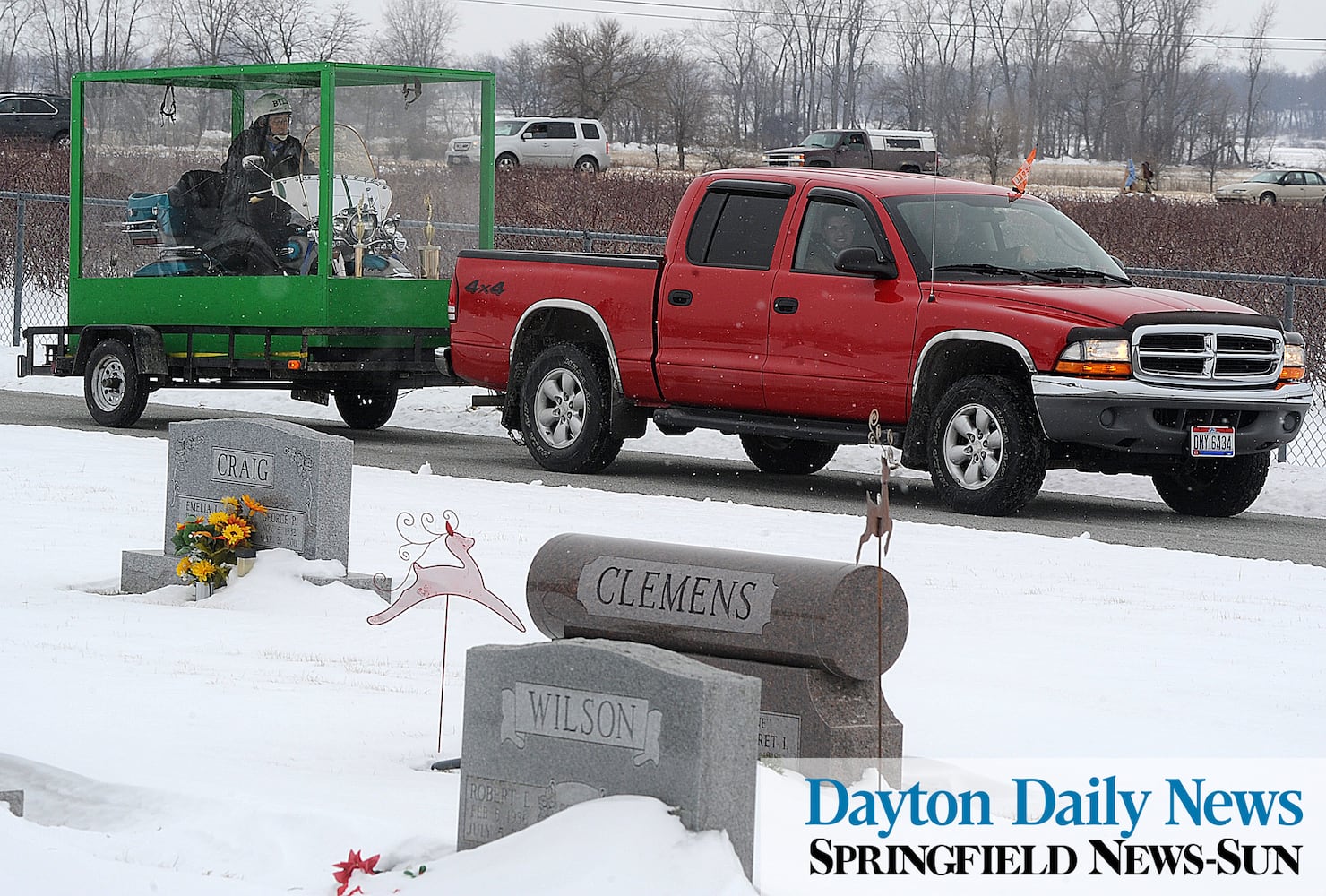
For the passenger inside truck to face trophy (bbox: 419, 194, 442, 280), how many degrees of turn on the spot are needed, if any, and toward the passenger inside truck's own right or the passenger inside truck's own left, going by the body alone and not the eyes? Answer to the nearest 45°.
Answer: approximately 180°

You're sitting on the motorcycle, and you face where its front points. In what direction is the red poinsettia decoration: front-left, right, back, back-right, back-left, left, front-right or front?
front-right

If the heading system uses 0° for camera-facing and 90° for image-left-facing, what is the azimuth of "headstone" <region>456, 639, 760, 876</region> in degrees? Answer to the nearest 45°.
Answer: approximately 45°

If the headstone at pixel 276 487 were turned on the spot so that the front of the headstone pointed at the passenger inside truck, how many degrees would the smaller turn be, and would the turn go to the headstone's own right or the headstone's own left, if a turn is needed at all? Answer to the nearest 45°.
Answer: approximately 180°

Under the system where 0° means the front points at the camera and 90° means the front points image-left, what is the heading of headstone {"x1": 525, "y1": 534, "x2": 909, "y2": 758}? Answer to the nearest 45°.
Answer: approximately 45°

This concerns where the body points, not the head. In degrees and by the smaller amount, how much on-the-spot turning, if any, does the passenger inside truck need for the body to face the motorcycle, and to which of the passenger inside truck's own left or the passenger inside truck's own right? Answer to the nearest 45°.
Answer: approximately 180°

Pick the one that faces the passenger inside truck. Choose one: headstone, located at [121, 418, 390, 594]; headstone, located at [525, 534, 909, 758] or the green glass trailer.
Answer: the green glass trailer

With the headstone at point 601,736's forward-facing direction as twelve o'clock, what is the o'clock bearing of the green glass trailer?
The green glass trailer is roughly at 4 o'clock from the headstone.

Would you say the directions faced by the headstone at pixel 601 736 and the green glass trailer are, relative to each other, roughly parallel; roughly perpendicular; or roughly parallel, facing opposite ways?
roughly perpendicular

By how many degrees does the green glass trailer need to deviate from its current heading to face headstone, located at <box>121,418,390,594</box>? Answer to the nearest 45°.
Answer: approximately 45° to its right

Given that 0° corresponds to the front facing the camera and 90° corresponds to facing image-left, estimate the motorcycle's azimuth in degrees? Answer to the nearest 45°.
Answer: approximately 315°

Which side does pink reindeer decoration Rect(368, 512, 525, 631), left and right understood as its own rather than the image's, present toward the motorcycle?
left

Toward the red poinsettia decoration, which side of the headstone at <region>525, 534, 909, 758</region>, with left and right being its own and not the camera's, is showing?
front

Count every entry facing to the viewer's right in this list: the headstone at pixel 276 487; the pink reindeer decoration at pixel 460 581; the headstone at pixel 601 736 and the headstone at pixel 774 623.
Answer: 1

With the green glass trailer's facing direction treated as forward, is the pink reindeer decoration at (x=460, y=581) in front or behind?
in front

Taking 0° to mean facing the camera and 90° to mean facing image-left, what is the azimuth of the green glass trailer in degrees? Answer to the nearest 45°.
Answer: approximately 315°

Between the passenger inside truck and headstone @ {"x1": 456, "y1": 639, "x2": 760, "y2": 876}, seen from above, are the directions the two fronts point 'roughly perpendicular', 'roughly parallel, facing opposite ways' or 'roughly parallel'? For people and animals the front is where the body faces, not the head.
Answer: roughly perpendicular
